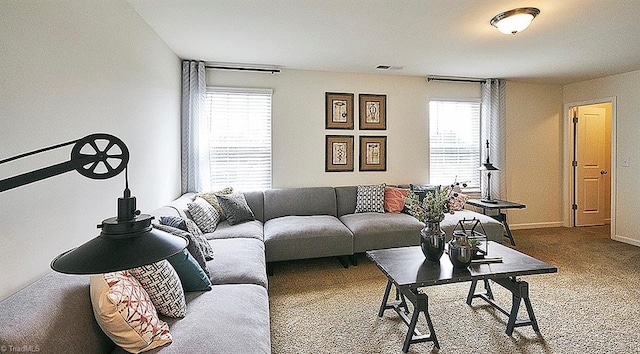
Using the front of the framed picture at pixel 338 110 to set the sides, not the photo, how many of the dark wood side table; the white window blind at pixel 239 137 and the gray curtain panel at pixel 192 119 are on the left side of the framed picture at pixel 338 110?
1

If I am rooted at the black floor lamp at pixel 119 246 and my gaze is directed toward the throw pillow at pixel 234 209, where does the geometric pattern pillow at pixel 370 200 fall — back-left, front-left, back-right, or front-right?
front-right

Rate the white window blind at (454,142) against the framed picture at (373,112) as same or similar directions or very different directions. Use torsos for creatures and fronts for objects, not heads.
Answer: same or similar directions

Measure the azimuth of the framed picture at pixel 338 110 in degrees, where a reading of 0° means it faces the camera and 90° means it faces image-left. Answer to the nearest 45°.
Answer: approximately 0°

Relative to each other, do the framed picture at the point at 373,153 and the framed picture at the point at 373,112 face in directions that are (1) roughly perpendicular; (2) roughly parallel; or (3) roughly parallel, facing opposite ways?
roughly parallel

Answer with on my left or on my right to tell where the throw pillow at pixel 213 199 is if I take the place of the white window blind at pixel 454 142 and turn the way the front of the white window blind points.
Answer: on my right

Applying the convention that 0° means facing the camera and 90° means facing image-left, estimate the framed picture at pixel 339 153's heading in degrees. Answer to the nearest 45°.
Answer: approximately 0°

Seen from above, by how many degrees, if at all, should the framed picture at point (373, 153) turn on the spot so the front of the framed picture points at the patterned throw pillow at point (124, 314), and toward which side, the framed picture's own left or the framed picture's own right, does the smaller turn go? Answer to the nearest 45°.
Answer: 0° — it already faces it

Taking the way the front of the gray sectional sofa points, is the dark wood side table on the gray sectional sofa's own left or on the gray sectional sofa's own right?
on the gray sectional sofa's own left

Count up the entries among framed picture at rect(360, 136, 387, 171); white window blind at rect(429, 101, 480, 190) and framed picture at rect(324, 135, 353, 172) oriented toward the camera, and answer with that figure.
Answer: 3

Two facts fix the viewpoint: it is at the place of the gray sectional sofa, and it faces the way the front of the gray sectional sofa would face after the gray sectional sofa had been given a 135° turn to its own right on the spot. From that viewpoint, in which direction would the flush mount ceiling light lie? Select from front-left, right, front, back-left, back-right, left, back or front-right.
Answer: back

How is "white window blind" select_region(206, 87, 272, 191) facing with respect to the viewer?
toward the camera

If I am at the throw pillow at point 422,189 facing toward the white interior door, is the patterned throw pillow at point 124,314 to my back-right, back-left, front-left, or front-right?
back-right

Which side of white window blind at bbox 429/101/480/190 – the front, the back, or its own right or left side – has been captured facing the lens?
front
